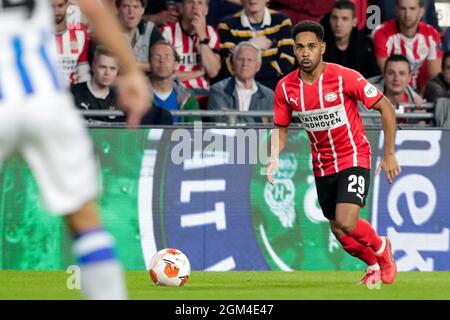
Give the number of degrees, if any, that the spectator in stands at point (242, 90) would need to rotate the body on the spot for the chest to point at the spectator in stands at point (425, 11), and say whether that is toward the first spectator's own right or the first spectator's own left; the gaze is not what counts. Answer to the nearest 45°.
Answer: approximately 135° to the first spectator's own left

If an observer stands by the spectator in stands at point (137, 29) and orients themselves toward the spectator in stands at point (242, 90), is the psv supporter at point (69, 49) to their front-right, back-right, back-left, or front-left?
back-right

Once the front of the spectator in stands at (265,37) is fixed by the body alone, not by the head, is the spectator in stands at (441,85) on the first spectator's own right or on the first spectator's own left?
on the first spectator's own left

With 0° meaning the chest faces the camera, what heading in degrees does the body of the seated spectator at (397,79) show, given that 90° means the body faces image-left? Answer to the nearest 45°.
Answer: approximately 0°

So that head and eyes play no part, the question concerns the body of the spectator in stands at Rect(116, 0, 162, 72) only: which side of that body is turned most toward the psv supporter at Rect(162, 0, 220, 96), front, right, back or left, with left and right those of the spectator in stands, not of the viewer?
left

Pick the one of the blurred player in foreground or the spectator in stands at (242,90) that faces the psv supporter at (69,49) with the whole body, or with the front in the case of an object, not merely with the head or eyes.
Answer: the blurred player in foreground

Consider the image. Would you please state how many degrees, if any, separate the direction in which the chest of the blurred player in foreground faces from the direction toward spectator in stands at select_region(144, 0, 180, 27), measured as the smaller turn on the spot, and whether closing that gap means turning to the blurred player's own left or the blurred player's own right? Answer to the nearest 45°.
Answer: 0° — they already face them

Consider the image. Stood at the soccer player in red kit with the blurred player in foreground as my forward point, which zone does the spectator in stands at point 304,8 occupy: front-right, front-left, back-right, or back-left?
back-right

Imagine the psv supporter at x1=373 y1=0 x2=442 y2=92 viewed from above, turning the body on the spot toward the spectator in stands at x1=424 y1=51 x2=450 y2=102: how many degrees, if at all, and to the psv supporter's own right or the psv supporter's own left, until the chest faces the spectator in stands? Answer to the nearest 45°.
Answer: approximately 45° to the psv supporter's own left

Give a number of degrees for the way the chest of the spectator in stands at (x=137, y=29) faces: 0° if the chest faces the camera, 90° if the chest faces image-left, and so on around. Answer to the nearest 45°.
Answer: approximately 0°

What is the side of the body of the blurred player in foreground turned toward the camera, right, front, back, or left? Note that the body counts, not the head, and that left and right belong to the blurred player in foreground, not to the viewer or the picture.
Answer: back

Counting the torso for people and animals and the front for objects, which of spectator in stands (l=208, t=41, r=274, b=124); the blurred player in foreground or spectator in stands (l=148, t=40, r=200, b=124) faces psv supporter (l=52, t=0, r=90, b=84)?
the blurred player in foreground
